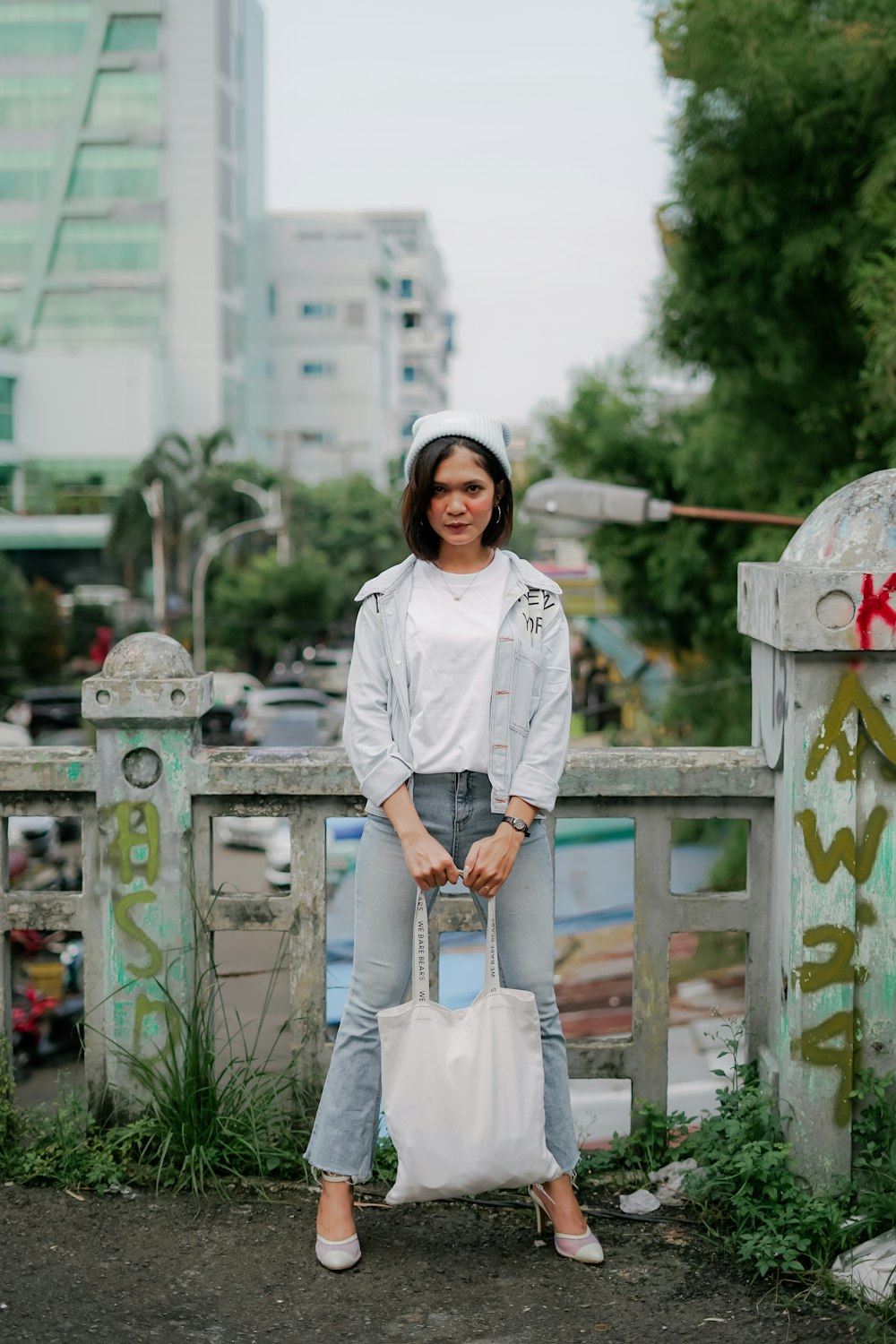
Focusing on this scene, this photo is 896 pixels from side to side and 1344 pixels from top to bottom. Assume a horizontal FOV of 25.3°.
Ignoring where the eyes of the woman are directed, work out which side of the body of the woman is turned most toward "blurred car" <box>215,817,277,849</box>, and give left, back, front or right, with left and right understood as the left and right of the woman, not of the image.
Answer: back

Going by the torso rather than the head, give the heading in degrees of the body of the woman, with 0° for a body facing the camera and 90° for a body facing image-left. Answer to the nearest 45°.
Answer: approximately 0°

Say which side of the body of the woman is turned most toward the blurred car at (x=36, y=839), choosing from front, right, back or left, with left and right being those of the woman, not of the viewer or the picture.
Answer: back

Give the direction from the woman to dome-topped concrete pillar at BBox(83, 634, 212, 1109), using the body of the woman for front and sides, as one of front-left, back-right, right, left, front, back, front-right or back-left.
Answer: back-right

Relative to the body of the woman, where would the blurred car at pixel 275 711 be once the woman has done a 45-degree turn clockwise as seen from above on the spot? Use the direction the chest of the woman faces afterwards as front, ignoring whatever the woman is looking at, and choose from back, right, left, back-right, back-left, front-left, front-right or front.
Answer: back-right

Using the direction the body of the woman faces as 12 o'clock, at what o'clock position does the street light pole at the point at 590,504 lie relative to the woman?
The street light pole is roughly at 6 o'clock from the woman.

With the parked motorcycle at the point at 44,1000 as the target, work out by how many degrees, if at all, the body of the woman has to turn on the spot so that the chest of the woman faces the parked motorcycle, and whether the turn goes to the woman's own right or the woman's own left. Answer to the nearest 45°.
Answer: approximately 180°

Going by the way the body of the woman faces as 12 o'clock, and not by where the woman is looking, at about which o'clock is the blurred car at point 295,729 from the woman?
The blurred car is roughly at 6 o'clock from the woman.

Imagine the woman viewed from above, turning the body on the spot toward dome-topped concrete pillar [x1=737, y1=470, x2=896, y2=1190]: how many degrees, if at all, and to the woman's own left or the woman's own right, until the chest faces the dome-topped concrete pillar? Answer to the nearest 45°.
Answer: approximately 90° to the woman's own left
